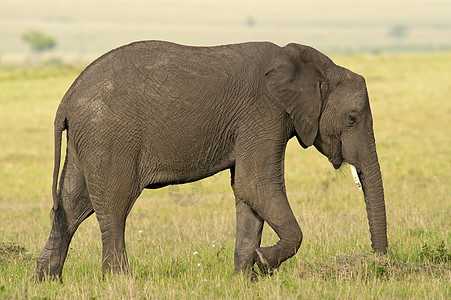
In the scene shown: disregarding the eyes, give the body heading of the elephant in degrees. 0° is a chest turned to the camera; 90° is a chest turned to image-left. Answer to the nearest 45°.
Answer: approximately 270°
